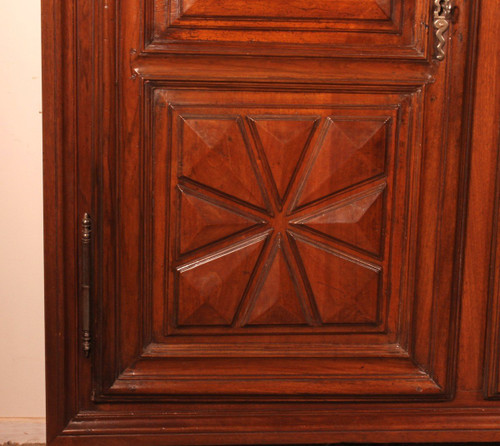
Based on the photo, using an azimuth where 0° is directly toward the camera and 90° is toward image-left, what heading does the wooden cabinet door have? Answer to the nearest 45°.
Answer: approximately 0°
